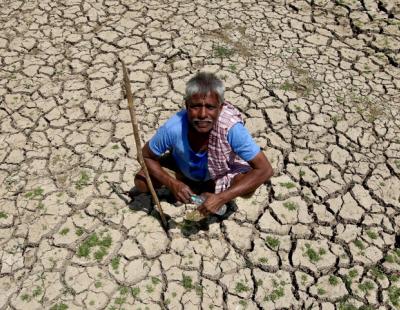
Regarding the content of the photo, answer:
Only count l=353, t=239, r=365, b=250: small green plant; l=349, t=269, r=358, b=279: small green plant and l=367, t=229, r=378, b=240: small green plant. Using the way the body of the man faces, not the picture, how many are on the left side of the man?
3

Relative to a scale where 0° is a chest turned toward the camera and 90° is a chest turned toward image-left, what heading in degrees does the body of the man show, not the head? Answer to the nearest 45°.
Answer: approximately 0°

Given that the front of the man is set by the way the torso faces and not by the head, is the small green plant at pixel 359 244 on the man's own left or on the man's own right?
on the man's own left

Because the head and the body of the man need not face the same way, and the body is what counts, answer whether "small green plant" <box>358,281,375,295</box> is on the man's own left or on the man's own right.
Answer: on the man's own left

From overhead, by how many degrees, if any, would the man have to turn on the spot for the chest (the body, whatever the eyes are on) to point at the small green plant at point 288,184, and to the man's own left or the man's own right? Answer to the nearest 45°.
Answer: approximately 135° to the man's own left

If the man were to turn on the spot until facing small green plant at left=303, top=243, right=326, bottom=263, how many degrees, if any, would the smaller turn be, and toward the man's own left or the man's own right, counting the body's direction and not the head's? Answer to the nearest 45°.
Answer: approximately 90° to the man's own left

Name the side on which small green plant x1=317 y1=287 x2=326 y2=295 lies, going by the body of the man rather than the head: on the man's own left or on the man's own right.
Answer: on the man's own left

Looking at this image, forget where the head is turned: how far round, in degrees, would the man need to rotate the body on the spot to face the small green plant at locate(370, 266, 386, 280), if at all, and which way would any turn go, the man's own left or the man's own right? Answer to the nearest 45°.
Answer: approximately 90° to the man's own left

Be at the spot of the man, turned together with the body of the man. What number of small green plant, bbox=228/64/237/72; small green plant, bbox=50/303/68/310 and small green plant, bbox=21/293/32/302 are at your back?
1

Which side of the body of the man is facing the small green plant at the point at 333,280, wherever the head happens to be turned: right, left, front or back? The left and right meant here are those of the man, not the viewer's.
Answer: left

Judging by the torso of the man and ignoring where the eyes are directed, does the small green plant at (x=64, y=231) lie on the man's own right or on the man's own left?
on the man's own right

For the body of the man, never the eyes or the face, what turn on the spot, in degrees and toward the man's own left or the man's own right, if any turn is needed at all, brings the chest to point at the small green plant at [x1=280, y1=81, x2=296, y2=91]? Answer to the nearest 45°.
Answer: approximately 180°

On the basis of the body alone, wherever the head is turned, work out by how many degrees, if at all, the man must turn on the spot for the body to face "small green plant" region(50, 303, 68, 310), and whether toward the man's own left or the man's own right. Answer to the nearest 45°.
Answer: approximately 45° to the man's own right
